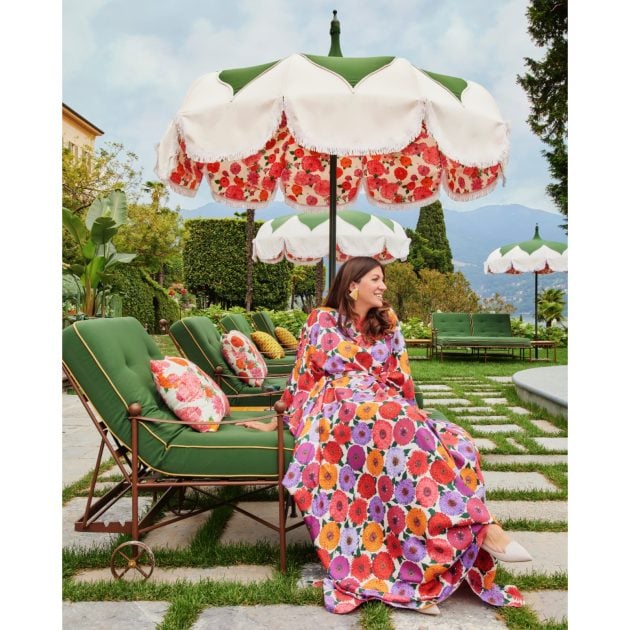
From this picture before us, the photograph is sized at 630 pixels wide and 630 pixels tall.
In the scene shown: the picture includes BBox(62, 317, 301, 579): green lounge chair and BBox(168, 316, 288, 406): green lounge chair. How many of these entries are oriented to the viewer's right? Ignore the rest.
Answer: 2

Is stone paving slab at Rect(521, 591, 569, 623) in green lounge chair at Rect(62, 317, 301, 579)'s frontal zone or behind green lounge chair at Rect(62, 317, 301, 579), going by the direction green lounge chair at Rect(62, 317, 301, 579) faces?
frontal zone

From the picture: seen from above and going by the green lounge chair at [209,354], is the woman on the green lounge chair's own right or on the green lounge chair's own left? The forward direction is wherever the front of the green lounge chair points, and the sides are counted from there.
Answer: on the green lounge chair's own right

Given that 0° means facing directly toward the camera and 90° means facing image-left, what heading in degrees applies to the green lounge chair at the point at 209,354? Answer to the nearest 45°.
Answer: approximately 270°

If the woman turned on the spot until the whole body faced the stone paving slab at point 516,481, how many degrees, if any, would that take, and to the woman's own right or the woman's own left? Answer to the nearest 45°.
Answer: approximately 90° to the woman's own left

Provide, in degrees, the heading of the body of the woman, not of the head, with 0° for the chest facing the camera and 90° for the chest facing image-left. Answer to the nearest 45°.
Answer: approximately 315°

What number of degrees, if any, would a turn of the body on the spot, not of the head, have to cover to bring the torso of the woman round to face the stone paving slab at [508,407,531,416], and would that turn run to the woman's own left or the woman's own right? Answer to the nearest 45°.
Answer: approximately 135° to the woman's own left

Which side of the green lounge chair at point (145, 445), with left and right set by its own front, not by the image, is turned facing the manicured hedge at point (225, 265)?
left

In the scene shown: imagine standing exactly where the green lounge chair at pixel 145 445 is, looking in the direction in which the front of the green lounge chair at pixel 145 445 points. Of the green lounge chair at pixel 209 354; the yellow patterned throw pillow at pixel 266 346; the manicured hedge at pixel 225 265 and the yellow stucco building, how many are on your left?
4

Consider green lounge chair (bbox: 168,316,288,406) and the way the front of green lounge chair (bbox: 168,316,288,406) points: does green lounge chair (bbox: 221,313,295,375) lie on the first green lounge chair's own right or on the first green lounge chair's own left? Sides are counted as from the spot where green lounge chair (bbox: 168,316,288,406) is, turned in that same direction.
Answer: on the first green lounge chair's own left

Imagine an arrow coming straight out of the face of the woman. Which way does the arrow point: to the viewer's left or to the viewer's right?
to the viewer's right

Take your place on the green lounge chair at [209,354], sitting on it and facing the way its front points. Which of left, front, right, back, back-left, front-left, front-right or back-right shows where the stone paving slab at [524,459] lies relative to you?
front

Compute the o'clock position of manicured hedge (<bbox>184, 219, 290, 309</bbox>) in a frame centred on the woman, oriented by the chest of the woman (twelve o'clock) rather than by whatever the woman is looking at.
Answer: The manicured hedge is roughly at 7 o'clock from the woman.

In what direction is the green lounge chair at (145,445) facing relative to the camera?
to the viewer's right
